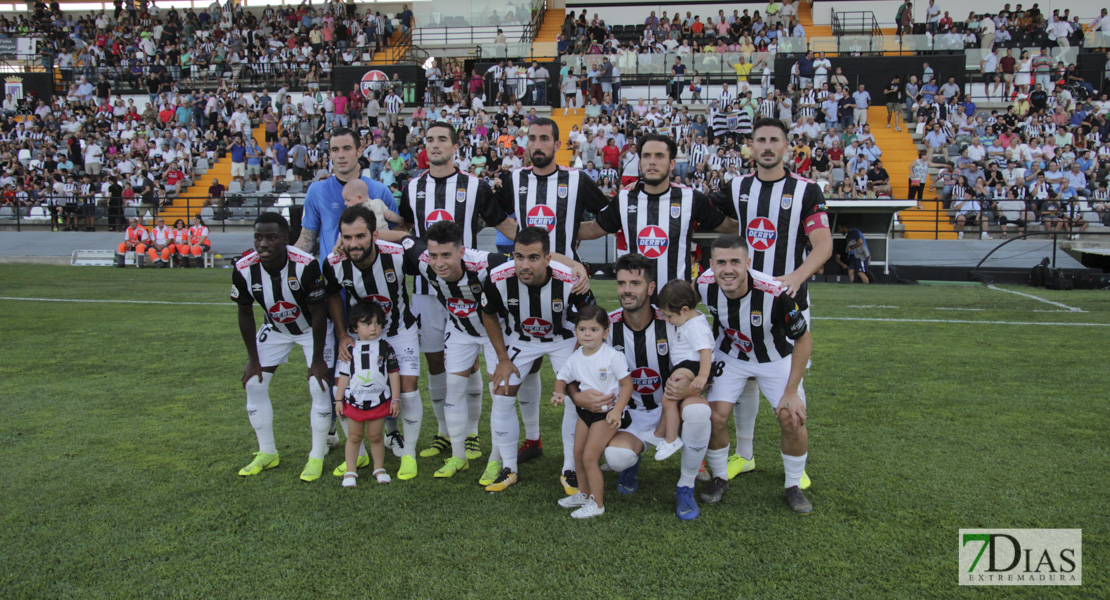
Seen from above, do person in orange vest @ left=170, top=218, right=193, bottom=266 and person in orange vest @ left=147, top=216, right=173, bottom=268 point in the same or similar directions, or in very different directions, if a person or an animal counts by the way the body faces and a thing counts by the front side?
same or similar directions

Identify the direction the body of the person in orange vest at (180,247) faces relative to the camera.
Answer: toward the camera

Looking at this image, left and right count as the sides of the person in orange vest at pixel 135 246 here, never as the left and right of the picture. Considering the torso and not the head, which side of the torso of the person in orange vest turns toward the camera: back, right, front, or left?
front

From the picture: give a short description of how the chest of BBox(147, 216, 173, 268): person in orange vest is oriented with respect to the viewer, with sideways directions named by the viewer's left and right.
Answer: facing the viewer

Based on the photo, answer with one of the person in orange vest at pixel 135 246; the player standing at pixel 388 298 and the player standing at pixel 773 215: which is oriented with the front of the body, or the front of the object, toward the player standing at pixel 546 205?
the person in orange vest

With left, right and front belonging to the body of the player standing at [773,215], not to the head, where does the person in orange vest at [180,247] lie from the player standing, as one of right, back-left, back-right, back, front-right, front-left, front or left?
back-right

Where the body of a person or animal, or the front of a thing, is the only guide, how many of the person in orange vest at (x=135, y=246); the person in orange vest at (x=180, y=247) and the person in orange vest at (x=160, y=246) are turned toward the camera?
3

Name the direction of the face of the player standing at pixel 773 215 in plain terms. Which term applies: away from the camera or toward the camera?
toward the camera

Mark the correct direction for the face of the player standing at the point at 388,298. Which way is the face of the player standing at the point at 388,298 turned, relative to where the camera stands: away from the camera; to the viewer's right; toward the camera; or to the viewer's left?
toward the camera

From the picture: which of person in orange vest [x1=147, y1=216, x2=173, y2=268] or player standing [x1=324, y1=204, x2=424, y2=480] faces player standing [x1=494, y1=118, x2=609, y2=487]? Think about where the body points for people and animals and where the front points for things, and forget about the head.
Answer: the person in orange vest

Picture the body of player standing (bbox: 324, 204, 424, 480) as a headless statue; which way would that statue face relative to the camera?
toward the camera

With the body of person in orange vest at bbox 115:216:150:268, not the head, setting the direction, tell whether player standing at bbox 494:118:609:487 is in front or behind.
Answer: in front

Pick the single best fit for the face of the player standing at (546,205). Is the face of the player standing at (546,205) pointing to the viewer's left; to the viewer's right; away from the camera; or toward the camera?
toward the camera
